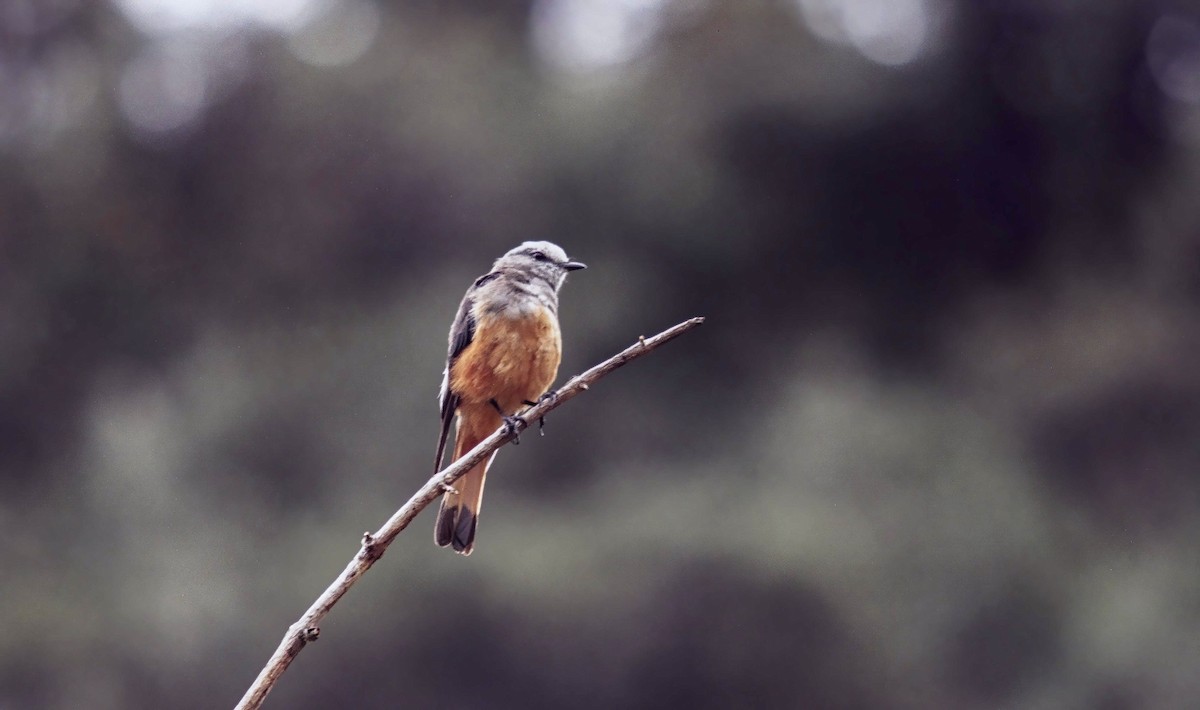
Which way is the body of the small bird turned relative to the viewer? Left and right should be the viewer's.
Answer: facing the viewer and to the right of the viewer
